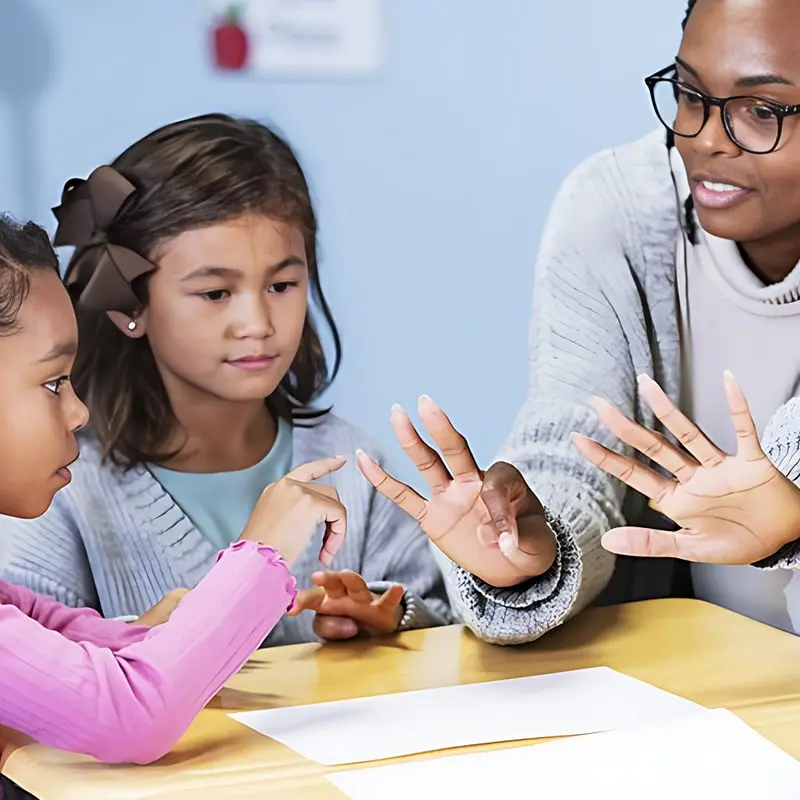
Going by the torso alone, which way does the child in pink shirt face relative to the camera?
to the viewer's right

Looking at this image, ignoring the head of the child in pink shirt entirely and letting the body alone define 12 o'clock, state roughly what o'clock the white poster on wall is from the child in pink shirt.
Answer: The white poster on wall is roughly at 10 o'clock from the child in pink shirt.

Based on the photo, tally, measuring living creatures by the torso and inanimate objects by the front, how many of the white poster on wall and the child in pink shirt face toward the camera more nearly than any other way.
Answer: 1

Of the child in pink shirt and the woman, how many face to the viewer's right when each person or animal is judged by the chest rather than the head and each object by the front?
1

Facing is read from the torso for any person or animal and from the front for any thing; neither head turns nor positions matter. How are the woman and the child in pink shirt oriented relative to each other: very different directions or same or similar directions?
very different directions

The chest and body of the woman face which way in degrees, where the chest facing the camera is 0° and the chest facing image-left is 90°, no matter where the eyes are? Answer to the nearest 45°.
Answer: approximately 45°

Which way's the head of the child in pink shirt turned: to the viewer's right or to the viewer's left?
to the viewer's right

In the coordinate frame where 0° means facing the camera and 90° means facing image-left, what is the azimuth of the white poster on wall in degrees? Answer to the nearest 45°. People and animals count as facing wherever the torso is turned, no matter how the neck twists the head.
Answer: approximately 0°
